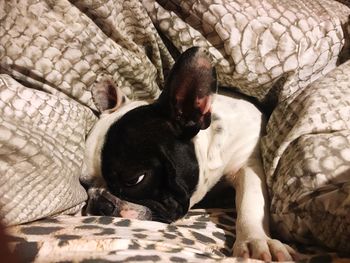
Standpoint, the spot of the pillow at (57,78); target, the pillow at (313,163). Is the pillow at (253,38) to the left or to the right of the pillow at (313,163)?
left

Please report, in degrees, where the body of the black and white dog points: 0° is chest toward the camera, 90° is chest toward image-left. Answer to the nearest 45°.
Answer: approximately 45°
